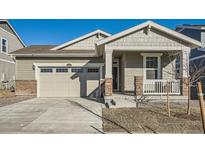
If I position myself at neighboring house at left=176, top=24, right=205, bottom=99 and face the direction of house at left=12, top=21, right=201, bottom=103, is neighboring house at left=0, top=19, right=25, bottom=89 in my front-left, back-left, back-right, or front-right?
front-right

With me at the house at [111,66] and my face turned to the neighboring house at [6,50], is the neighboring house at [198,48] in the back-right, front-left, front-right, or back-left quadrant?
back-right

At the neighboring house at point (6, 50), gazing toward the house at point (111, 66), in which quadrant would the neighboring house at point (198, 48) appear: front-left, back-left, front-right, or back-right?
front-left

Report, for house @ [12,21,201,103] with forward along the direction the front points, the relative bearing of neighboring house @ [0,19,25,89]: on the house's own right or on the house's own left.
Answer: on the house's own right

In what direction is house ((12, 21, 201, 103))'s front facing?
toward the camera

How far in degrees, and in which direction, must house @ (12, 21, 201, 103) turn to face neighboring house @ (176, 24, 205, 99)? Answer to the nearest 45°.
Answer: approximately 135° to its left

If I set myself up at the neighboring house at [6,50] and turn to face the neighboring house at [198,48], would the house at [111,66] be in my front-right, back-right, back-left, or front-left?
front-right
